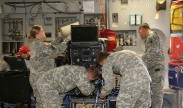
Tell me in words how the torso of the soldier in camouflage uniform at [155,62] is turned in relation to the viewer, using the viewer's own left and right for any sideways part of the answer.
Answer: facing to the left of the viewer

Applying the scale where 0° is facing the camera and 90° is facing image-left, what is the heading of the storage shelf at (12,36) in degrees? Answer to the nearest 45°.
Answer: approximately 0°

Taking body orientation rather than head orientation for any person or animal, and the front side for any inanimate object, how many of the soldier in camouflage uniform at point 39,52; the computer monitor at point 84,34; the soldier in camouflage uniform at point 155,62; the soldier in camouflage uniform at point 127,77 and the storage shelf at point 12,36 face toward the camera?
2

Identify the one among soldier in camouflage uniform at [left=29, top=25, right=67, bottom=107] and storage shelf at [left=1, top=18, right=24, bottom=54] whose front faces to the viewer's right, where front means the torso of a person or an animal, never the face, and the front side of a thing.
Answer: the soldier in camouflage uniform

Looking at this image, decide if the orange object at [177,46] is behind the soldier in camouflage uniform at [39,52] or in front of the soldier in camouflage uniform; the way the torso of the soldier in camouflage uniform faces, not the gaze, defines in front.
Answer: in front

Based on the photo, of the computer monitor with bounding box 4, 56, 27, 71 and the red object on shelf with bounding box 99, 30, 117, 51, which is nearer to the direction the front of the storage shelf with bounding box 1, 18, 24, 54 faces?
the computer monitor

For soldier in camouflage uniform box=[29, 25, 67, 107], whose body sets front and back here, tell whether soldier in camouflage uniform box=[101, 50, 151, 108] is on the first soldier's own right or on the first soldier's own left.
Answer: on the first soldier's own right

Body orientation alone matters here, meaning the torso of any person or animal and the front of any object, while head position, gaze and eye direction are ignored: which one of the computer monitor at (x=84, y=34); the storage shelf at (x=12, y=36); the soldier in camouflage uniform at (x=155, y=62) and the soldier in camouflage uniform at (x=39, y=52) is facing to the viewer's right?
the soldier in camouflage uniform at (x=39, y=52)

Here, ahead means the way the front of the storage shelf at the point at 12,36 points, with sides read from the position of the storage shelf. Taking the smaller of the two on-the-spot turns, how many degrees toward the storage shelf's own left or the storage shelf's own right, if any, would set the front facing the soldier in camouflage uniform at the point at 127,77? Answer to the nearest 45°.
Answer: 0° — it already faces them

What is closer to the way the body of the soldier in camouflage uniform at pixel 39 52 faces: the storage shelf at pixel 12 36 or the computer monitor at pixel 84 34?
the computer monitor

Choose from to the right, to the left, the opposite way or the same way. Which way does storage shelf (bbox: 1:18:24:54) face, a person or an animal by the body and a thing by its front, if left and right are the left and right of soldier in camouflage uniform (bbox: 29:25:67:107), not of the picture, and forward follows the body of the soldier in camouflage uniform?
to the right

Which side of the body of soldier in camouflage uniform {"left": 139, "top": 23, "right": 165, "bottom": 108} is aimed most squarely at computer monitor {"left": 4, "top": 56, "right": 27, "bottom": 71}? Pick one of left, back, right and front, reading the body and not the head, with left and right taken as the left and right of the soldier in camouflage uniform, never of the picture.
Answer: front

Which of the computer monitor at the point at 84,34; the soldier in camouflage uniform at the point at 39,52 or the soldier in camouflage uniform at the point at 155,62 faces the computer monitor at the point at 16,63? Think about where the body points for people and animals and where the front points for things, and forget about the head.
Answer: the soldier in camouflage uniform at the point at 155,62

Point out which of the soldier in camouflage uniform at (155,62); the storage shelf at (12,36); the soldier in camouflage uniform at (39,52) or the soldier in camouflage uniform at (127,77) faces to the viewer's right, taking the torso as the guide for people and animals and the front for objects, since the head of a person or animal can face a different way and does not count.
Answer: the soldier in camouflage uniform at (39,52)
